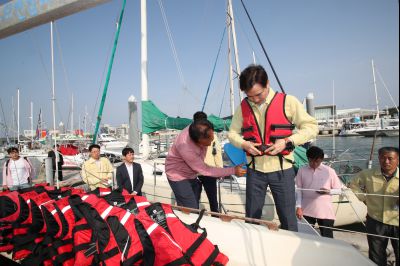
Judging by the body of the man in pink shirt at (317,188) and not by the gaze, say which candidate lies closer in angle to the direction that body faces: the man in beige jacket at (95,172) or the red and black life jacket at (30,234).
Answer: the red and black life jacket

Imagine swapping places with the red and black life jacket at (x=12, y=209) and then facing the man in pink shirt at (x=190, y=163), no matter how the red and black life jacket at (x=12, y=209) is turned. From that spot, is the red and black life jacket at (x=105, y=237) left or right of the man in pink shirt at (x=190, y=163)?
right

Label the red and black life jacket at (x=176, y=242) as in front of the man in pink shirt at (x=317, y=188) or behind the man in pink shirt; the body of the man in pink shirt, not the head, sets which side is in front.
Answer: in front

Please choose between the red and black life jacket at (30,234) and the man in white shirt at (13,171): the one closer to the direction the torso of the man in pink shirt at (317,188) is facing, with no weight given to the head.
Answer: the red and black life jacket

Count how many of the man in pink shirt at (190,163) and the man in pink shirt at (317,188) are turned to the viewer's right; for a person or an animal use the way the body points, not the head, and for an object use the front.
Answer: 1

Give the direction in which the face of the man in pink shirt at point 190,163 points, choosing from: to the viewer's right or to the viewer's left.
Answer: to the viewer's right

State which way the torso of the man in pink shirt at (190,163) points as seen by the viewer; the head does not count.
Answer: to the viewer's right

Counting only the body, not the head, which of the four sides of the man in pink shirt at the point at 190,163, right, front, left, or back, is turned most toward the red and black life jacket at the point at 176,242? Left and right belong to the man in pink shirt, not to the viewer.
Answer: right

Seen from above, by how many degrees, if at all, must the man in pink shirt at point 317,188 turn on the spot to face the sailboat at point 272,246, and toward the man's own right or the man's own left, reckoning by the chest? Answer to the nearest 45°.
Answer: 0° — they already face it

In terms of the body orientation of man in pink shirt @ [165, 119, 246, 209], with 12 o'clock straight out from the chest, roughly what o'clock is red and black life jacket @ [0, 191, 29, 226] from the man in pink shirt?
The red and black life jacket is roughly at 6 o'clock from the man in pink shirt.

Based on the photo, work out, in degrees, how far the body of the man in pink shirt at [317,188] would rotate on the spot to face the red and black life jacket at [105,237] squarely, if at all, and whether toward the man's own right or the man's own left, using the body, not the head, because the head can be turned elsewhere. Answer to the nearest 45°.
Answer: approximately 45° to the man's own right

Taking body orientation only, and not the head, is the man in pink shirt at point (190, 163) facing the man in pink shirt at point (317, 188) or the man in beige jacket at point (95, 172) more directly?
the man in pink shirt

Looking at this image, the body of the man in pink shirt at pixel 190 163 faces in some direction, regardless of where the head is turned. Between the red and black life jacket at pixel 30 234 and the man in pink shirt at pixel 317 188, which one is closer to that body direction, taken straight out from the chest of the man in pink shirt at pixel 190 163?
the man in pink shirt
